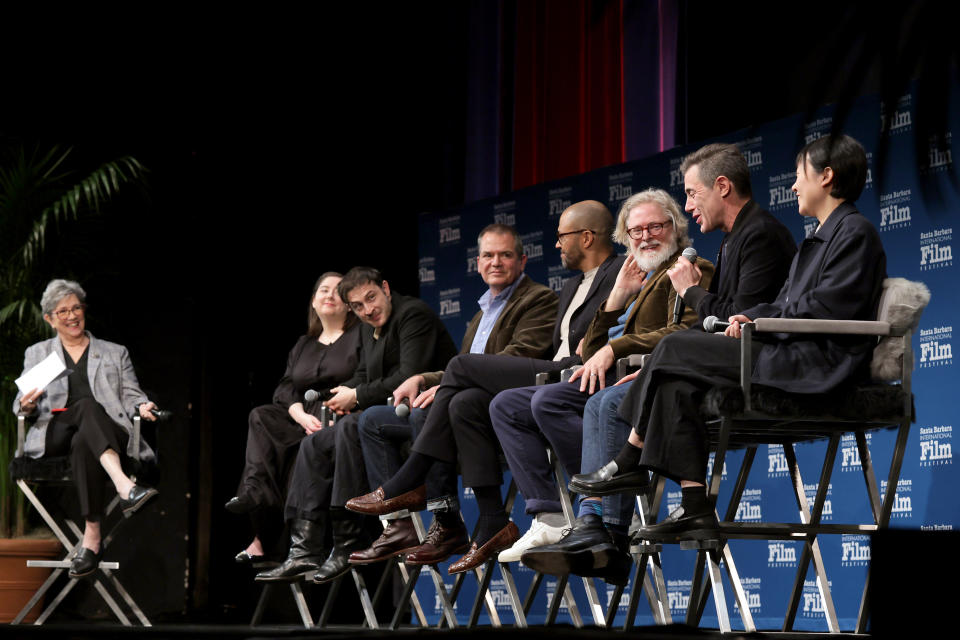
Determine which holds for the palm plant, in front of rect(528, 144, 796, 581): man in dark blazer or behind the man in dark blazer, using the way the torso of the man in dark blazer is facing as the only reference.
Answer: in front

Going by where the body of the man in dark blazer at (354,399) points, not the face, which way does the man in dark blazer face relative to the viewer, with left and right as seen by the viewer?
facing the viewer and to the left of the viewer

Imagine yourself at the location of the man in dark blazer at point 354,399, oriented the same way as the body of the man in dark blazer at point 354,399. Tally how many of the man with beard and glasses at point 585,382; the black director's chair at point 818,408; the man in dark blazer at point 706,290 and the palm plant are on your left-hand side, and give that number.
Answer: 3

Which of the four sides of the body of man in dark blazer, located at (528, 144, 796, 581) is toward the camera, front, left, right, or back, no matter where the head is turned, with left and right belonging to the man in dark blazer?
left

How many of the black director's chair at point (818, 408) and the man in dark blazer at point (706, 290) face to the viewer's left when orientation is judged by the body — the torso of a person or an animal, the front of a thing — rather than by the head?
2

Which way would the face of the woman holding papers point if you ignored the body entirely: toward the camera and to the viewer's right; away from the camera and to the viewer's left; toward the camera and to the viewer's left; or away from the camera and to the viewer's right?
toward the camera and to the viewer's right

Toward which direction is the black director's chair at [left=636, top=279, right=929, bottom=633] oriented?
to the viewer's left

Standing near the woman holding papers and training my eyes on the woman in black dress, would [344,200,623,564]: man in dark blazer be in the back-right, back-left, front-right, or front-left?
front-right

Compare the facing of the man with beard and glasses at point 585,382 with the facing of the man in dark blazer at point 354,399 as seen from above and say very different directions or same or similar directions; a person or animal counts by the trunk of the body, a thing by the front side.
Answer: same or similar directions
